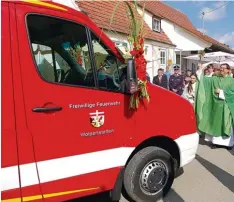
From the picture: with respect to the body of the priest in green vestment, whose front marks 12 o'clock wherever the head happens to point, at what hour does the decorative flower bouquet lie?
The decorative flower bouquet is roughly at 11 o'clock from the priest in green vestment.

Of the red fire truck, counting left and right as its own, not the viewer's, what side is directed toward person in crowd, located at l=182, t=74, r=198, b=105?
front

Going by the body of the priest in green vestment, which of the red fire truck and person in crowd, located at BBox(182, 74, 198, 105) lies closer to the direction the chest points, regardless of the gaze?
the red fire truck

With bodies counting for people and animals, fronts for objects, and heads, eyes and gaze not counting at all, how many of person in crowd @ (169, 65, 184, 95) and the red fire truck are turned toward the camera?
1

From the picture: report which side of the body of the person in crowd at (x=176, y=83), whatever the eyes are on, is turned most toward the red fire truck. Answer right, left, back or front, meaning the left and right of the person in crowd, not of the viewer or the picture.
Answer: front

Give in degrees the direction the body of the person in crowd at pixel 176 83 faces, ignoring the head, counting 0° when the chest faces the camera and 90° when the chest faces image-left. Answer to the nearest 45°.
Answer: approximately 0°

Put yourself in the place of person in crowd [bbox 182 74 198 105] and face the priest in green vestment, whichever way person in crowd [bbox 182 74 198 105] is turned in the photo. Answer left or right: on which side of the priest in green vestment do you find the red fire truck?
right

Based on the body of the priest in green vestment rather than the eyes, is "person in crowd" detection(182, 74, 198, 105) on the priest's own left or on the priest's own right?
on the priest's own right

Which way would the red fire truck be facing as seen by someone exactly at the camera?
facing away from the viewer and to the right of the viewer
